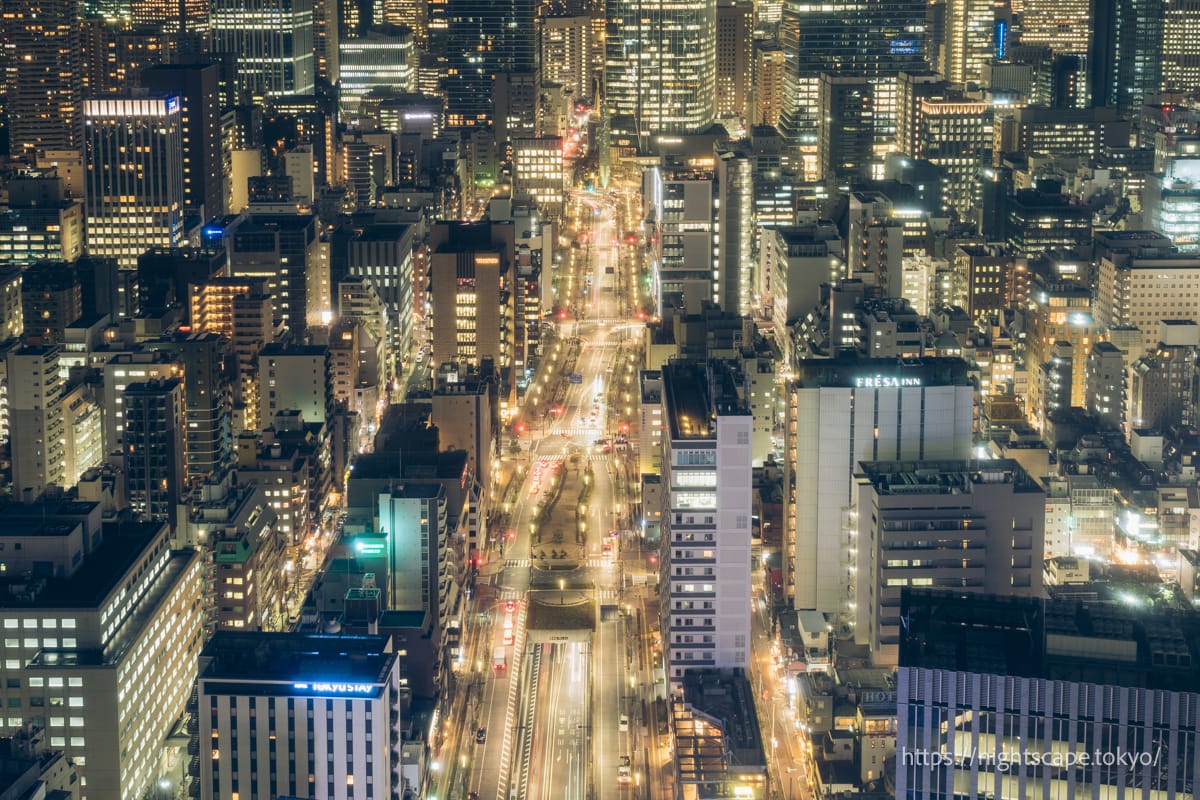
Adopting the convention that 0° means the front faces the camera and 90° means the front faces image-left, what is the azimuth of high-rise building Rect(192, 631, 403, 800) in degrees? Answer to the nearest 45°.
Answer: approximately 0°
